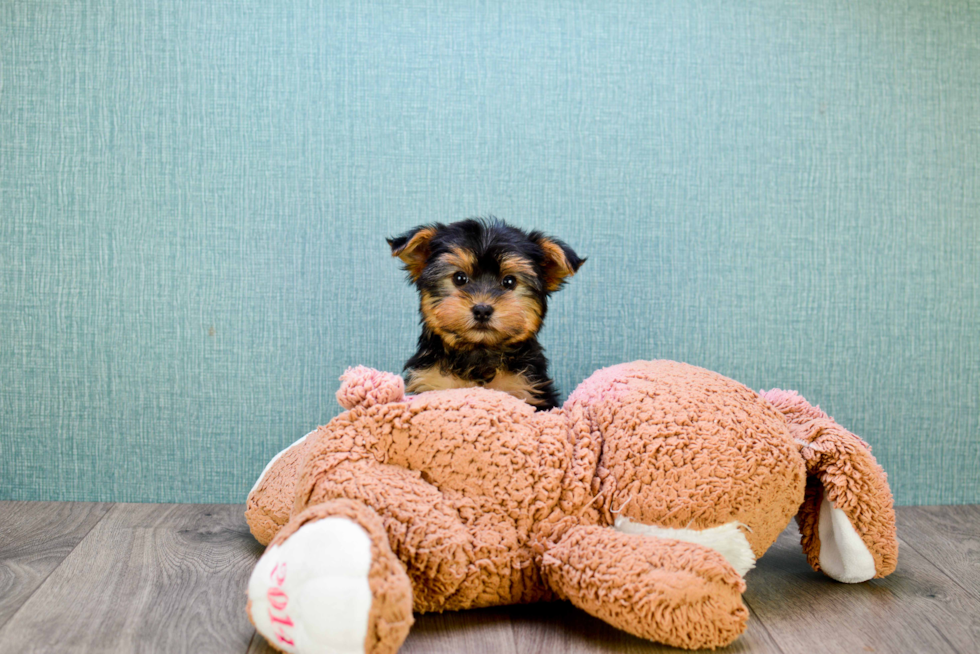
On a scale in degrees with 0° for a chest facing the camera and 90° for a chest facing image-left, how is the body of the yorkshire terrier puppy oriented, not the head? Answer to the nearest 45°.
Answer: approximately 0°

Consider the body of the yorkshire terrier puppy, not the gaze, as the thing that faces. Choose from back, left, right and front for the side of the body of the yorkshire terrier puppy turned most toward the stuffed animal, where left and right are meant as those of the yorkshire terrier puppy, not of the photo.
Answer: front
